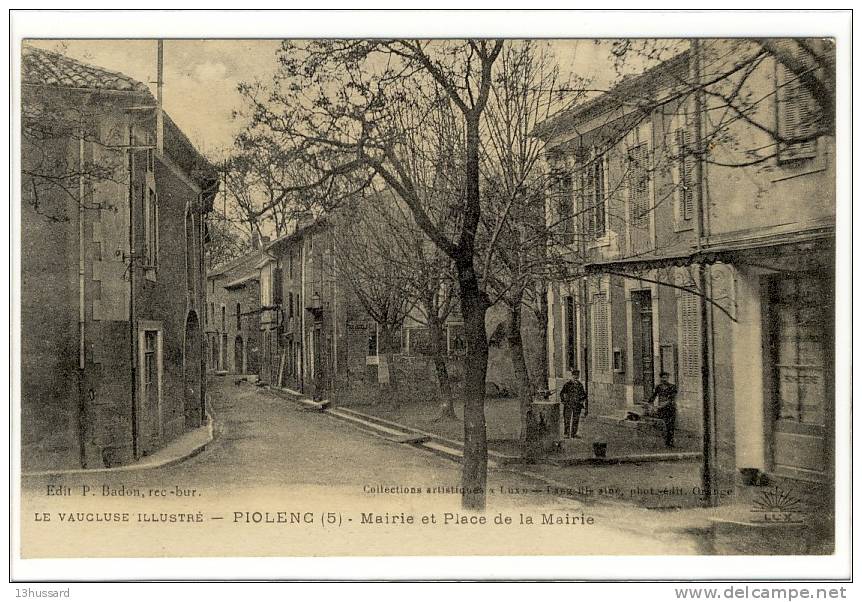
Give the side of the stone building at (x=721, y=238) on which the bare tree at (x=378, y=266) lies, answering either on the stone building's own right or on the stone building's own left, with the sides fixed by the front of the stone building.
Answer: on the stone building's own right

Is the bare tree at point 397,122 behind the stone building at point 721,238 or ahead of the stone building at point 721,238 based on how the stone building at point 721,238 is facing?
ahead

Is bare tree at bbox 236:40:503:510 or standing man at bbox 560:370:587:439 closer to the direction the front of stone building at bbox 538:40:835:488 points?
the bare tree

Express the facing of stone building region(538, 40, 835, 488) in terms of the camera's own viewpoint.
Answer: facing the viewer and to the left of the viewer
